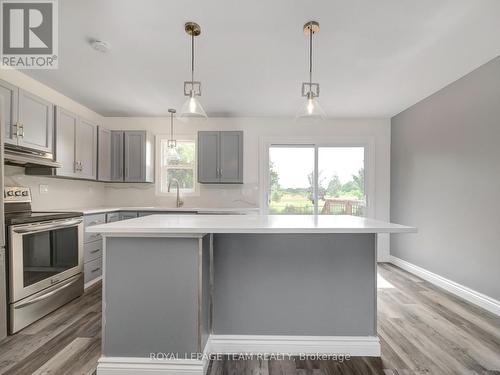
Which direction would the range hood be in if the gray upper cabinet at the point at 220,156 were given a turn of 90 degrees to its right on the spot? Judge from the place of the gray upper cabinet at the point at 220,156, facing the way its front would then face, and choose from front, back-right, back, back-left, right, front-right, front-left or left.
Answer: front-left

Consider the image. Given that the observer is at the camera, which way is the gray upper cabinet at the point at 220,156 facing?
facing the viewer

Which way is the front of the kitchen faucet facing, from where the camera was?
facing the viewer and to the left of the viewer

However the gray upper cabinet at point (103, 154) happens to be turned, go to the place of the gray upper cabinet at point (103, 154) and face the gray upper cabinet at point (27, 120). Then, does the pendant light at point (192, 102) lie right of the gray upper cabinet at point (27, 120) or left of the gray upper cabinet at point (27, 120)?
left

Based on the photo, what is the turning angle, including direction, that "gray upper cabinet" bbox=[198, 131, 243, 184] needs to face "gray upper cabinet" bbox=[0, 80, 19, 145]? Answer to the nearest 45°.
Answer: approximately 45° to its right

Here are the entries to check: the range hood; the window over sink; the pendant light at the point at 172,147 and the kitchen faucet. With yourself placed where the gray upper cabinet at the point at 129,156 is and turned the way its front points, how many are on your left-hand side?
3

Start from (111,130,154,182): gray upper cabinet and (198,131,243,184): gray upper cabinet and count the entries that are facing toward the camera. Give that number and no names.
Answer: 2

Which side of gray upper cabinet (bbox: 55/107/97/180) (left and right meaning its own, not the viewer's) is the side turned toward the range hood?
right

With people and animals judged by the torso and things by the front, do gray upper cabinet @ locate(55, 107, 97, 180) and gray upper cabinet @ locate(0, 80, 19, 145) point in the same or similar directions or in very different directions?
same or similar directions

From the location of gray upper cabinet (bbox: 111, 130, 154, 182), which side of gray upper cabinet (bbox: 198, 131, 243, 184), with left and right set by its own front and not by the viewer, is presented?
right

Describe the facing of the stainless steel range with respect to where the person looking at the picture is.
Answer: facing the viewer and to the right of the viewer

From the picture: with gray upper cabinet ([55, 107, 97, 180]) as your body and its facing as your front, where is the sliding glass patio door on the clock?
The sliding glass patio door is roughly at 11 o'clock from the gray upper cabinet.

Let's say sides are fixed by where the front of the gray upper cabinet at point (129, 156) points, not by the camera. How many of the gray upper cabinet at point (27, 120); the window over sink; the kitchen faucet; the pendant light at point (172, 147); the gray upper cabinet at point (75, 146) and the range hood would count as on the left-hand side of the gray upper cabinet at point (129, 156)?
3

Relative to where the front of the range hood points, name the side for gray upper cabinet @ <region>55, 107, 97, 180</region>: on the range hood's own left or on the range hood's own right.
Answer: on the range hood's own left
